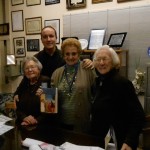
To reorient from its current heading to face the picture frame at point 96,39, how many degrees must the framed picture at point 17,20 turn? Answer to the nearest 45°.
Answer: approximately 45° to its left

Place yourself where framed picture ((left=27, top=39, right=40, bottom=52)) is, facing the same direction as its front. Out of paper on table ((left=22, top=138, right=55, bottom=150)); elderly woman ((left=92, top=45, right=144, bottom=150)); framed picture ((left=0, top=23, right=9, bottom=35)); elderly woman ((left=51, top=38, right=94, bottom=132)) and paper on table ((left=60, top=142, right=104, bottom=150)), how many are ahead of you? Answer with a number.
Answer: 4

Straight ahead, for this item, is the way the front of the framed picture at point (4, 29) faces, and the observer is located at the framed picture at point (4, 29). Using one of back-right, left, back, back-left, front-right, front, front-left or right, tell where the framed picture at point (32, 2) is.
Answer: front-left

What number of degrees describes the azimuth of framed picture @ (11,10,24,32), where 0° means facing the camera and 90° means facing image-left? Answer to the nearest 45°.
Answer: approximately 0°

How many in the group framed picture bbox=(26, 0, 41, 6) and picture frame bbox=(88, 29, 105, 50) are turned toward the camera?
2

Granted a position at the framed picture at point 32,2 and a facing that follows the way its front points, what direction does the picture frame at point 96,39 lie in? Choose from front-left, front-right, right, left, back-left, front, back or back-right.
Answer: front-left

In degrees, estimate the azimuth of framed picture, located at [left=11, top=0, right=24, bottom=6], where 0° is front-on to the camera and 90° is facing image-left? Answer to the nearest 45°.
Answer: approximately 0°

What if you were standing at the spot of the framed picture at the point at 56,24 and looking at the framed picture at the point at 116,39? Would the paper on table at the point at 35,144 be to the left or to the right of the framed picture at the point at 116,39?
right
